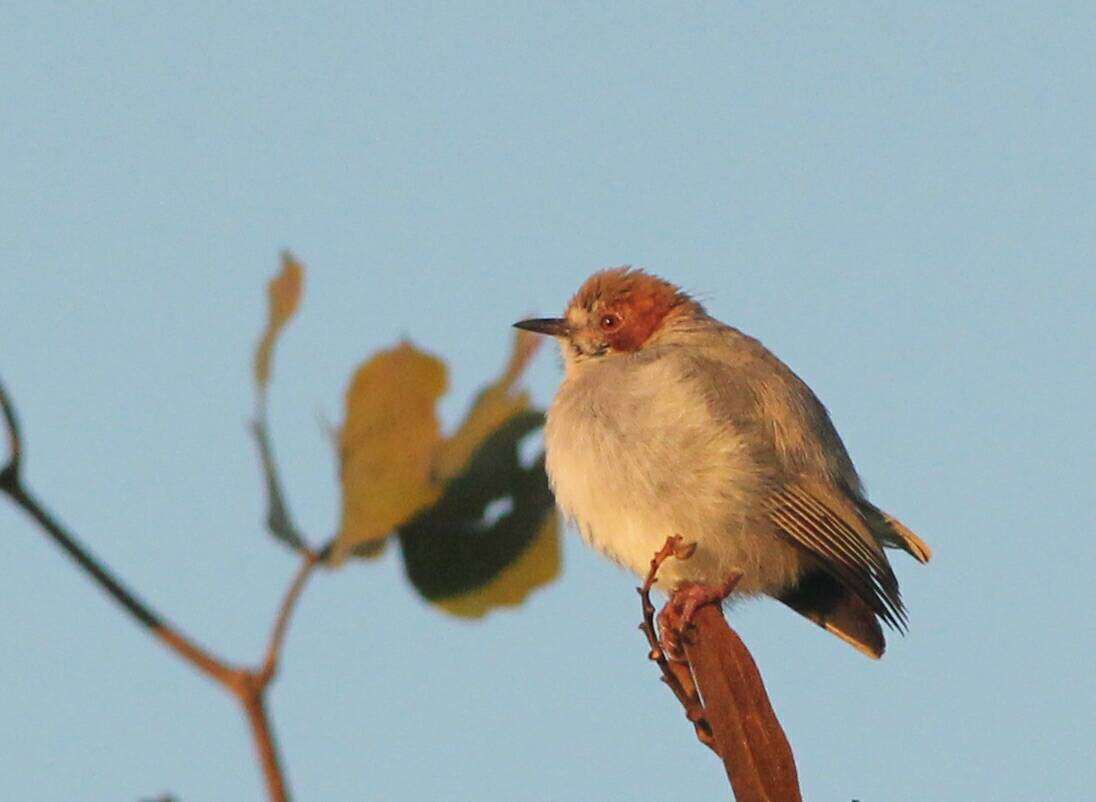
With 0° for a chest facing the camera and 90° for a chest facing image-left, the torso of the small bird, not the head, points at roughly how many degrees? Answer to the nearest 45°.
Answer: approximately 90°
